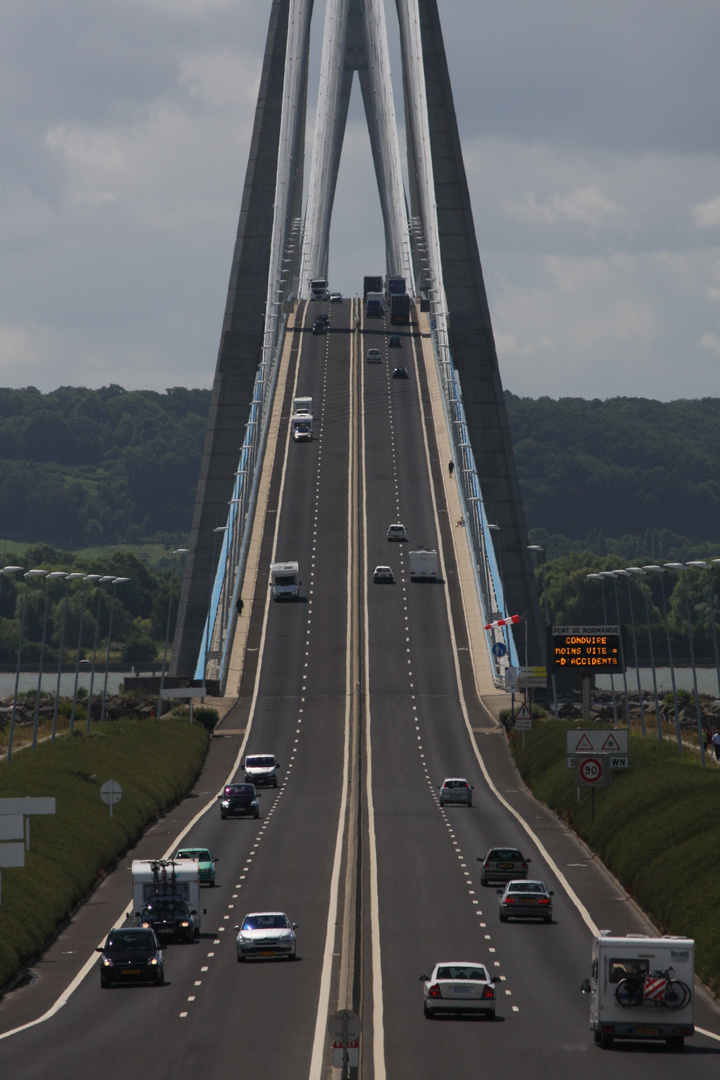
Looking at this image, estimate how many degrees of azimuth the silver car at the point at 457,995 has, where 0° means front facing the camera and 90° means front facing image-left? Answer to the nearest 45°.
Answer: approximately 180°

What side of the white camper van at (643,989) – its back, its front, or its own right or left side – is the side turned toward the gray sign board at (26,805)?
front

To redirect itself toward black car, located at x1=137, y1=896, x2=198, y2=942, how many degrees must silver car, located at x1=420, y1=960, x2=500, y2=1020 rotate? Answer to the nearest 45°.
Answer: approximately 45° to its left

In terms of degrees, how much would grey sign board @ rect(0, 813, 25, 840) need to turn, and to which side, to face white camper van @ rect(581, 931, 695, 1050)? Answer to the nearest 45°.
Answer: approximately 135° to its right

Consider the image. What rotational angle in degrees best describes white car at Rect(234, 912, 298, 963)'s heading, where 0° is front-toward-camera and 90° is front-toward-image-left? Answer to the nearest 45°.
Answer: approximately 0°

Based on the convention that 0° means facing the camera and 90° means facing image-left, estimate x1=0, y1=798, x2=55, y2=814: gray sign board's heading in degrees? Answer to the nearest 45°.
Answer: approximately 180°

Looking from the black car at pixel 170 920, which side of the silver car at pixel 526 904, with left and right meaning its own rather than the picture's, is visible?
left

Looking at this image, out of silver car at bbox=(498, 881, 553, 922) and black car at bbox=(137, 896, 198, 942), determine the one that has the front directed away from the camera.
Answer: the silver car

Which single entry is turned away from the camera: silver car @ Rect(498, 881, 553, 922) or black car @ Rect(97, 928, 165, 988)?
the silver car
